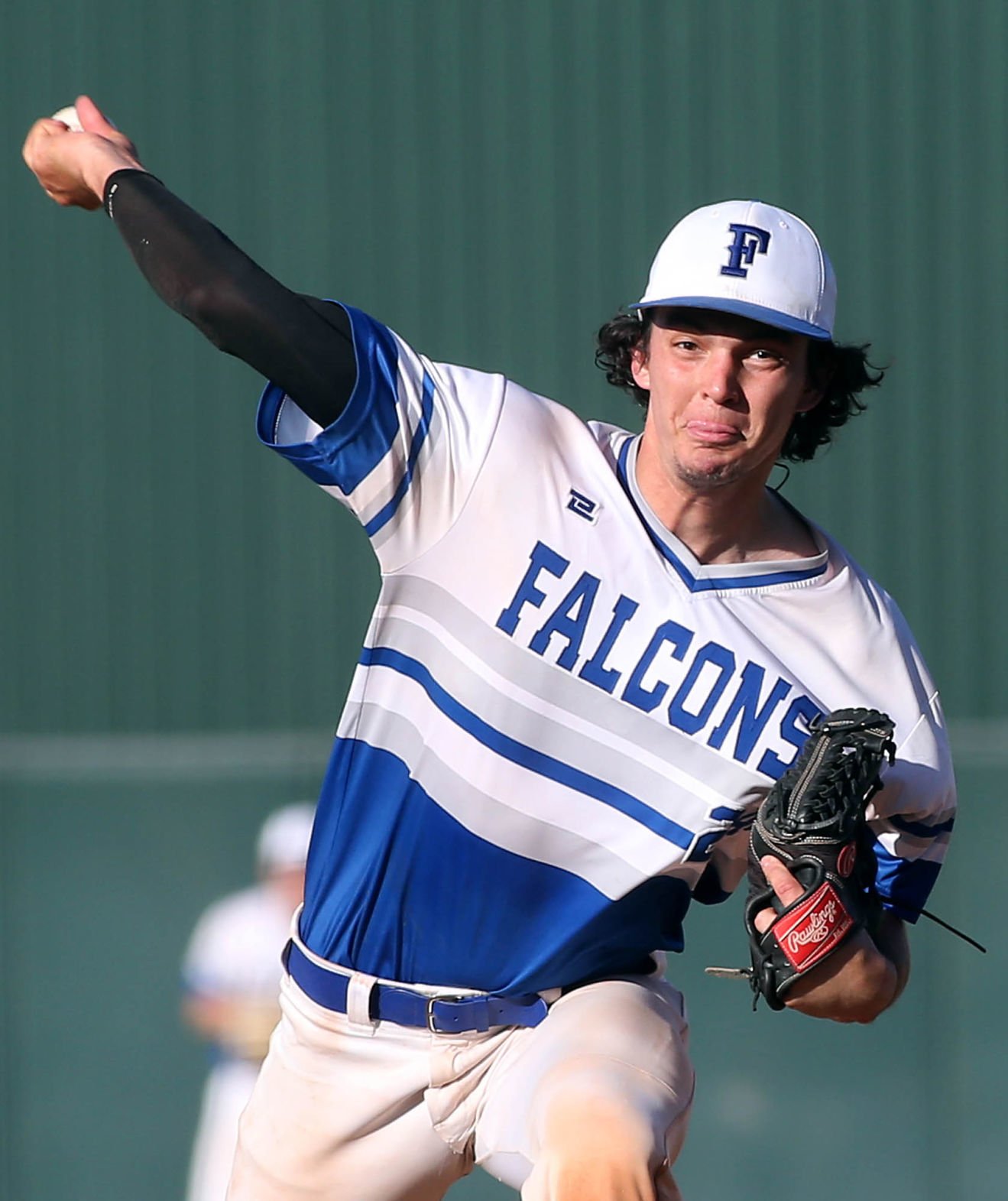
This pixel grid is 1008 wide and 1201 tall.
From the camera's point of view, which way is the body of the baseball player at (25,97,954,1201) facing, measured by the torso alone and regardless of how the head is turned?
toward the camera

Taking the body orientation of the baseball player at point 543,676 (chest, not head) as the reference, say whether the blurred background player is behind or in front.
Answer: behind

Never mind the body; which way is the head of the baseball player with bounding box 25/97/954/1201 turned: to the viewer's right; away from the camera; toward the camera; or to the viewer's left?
toward the camera
